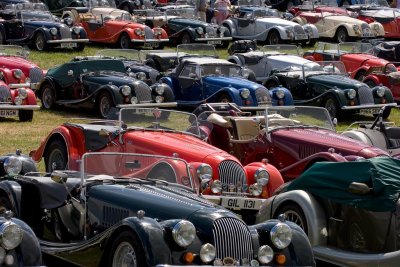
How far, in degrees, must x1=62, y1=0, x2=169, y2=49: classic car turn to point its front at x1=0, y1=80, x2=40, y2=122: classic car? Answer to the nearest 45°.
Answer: approximately 45° to its right

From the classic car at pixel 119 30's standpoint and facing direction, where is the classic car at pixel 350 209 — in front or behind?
in front

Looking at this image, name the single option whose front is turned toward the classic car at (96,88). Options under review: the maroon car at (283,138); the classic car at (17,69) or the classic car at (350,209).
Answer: the classic car at (17,69)

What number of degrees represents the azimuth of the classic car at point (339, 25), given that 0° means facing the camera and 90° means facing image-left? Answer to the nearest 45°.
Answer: approximately 315°

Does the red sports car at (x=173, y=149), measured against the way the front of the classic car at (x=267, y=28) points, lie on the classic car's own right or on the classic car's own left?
on the classic car's own right

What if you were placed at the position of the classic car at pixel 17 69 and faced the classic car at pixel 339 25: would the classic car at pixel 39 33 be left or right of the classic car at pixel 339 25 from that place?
left

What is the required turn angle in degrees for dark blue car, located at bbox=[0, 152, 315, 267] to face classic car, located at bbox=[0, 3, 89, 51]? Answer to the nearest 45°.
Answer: approximately 135° to its left

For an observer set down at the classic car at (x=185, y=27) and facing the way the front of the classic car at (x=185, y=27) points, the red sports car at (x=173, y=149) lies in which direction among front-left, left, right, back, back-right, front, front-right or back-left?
front-right

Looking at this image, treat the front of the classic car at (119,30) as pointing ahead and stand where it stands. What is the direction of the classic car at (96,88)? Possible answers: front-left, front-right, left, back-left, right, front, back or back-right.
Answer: front-right

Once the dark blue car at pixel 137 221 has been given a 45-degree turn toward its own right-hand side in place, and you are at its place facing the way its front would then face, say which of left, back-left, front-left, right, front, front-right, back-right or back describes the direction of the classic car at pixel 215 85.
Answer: back

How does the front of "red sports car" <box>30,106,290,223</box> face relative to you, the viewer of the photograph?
facing the viewer and to the right of the viewer
